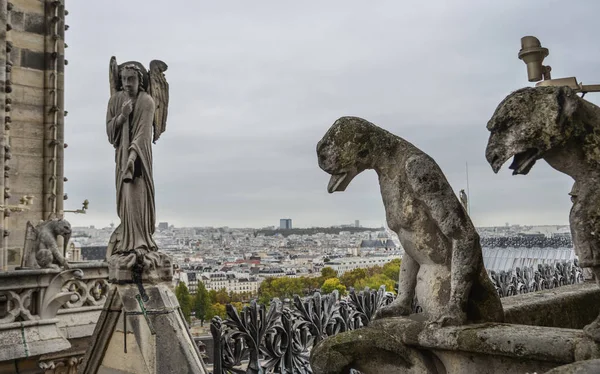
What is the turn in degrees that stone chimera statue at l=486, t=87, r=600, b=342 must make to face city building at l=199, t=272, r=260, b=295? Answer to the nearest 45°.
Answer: approximately 45° to its right

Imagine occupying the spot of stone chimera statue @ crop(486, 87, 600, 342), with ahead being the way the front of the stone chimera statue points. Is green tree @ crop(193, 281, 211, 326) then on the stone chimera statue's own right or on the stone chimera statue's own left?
on the stone chimera statue's own right

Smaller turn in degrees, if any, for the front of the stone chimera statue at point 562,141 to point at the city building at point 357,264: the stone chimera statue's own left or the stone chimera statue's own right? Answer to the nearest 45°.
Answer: approximately 90° to the stone chimera statue's own right

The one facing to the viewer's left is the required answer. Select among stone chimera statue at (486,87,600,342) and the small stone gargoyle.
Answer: the stone chimera statue

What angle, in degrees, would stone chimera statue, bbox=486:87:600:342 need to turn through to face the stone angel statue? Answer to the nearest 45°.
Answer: approximately 45° to its right

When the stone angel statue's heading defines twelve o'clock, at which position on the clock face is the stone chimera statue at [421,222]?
The stone chimera statue is roughly at 10 o'clock from the stone angel statue.

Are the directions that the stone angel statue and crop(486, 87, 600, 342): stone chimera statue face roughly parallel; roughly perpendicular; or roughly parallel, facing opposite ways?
roughly perpendicular

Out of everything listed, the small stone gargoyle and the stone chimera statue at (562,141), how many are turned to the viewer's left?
1

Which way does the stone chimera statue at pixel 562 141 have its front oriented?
to the viewer's left

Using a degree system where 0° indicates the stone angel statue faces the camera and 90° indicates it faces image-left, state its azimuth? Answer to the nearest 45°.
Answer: approximately 45°

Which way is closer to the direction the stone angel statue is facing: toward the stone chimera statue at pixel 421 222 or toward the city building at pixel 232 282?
the stone chimera statue

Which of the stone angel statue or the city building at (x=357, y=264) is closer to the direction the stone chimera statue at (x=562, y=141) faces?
the stone angel statue
